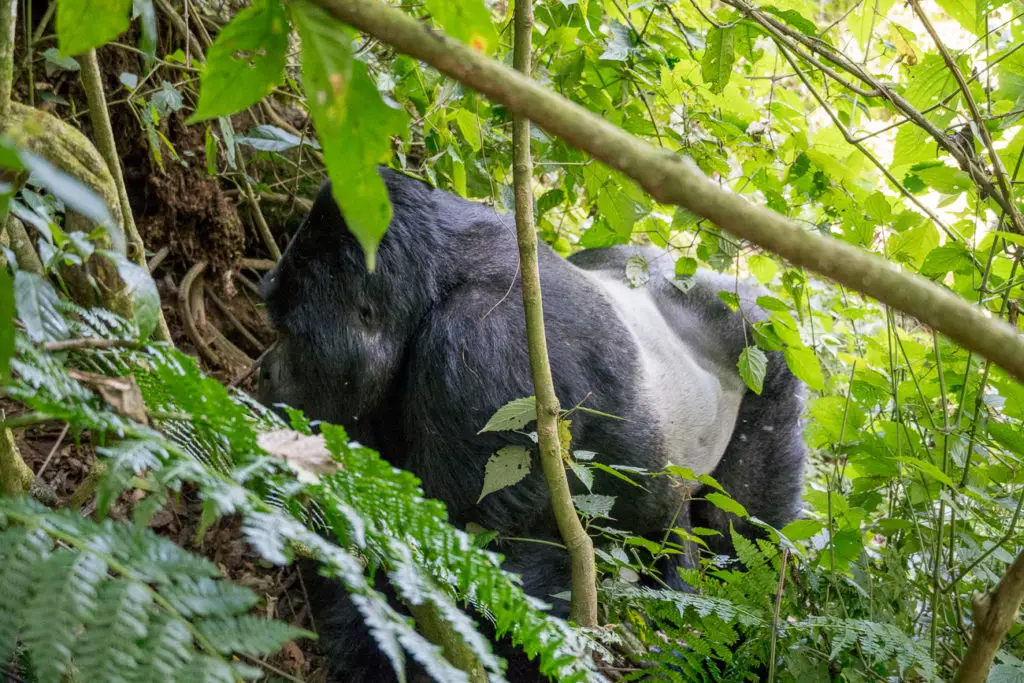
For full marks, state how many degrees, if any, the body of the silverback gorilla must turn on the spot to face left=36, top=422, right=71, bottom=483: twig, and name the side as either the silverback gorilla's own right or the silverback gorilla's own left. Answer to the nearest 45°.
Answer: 0° — it already faces it

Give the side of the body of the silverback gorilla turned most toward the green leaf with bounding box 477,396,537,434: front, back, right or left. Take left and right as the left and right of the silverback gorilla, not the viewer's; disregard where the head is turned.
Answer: left

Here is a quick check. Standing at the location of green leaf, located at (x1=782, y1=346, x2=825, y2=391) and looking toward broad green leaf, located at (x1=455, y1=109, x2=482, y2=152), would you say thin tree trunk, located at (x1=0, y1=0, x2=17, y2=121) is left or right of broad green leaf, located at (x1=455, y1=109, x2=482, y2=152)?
left

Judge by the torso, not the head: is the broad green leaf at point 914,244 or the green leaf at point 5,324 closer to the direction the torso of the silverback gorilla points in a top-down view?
the green leaf

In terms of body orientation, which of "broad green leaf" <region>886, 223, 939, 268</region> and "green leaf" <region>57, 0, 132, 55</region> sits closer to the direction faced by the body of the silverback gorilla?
the green leaf

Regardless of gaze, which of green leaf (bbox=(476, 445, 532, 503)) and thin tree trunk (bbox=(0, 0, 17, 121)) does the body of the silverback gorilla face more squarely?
the thin tree trunk

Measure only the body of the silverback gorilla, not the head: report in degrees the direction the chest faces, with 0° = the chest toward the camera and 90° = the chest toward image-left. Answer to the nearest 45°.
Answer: approximately 90°
